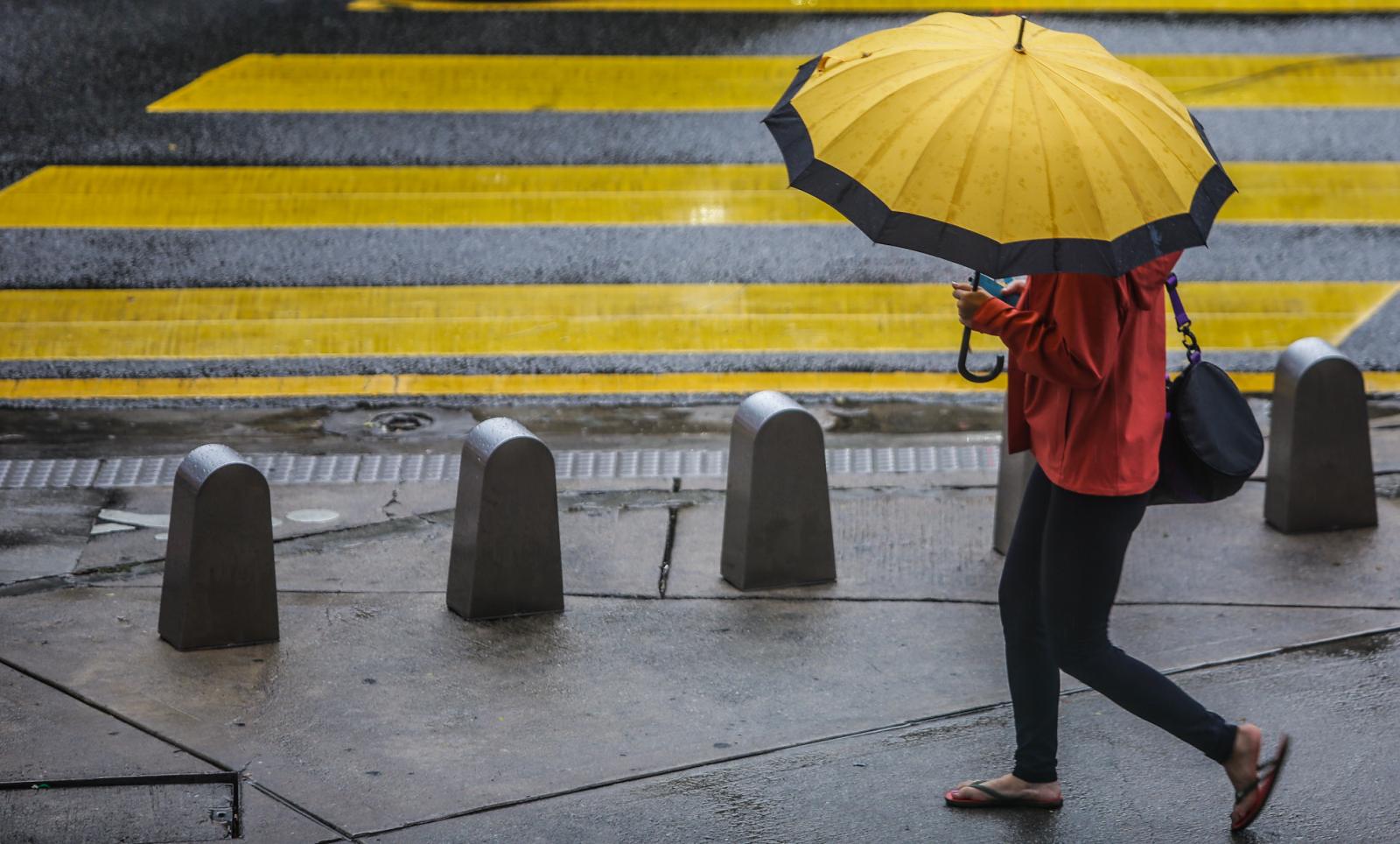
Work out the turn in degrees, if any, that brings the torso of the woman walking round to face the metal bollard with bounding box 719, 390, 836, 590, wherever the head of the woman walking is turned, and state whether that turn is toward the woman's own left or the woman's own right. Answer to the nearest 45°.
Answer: approximately 45° to the woman's own right

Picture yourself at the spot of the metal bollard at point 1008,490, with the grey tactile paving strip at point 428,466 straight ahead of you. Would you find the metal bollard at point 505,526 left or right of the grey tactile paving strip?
left

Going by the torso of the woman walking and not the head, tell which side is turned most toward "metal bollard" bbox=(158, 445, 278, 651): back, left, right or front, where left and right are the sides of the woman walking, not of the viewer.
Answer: front

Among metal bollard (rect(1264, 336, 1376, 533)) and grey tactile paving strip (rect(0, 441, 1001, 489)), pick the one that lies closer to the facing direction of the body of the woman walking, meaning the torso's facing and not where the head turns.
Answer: the grey tactile paving strip

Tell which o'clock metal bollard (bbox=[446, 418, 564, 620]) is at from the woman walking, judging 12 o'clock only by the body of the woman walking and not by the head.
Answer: The metal bollard is roughly at 1 o'clock from the woman walking.

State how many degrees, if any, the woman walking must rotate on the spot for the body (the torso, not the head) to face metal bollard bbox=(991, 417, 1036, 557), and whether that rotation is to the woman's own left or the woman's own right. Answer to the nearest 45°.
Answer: approximately 90° to the woman's own right

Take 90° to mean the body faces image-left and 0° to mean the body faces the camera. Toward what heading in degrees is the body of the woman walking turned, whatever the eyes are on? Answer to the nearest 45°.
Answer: approximately 90°

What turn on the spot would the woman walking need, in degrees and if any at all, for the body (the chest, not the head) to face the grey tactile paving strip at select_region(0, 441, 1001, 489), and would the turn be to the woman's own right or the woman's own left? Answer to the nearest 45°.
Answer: approximately 45° to the woman's own right

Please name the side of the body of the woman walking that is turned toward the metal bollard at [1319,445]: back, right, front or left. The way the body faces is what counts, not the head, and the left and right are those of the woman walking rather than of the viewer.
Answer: right

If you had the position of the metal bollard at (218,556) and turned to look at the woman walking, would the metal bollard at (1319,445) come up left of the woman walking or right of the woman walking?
left

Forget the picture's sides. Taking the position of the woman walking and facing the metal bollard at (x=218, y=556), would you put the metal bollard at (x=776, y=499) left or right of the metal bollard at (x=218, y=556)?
right
